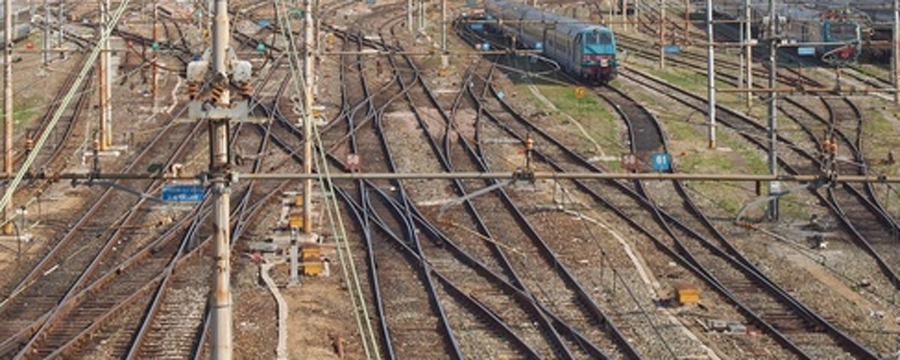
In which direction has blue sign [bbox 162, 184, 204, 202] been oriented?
toward the camera

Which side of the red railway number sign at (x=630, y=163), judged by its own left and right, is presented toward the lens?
front

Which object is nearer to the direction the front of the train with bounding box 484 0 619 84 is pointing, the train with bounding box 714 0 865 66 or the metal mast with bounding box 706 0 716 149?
the metal mast

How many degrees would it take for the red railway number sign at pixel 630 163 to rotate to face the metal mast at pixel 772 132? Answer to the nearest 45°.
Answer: approximately 45° to its left

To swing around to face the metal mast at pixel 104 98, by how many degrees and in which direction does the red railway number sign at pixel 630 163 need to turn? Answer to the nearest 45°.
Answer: approximately 90° to its right

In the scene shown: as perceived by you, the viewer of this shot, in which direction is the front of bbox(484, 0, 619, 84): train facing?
facing the viewer and to the right of the viewer

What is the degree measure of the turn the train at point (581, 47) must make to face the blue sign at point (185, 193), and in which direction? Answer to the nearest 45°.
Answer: approximately 45° to its right

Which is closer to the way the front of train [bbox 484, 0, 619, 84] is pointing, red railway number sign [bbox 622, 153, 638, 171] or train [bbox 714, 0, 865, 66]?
the red railway number sign

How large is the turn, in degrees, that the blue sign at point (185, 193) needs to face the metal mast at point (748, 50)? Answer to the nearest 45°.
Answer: approximately 135° to its left

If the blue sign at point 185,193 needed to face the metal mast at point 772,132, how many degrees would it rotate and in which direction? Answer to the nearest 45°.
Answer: approximately 135° to its left
